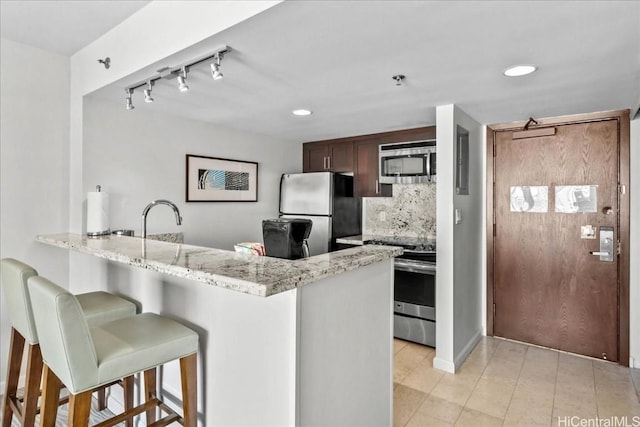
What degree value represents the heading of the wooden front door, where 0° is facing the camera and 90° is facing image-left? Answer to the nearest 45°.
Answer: approximately 45°

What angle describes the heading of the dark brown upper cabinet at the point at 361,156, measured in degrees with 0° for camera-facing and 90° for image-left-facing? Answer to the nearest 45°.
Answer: approximately 45°

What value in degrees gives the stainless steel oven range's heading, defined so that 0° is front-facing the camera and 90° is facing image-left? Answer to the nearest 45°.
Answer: approximately 45°

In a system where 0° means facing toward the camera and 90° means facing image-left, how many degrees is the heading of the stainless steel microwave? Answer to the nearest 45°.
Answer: approximately 45°

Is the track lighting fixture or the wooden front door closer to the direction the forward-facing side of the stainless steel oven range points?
the track lighting fixture

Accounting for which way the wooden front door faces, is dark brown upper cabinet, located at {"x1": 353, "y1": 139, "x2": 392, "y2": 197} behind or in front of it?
in front

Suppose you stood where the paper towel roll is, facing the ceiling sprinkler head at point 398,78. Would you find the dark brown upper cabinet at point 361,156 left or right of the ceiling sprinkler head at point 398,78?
left

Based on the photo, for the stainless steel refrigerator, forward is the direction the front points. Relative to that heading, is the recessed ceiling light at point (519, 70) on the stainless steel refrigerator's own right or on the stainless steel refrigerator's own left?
on the stainless steel refrigerator's own left
